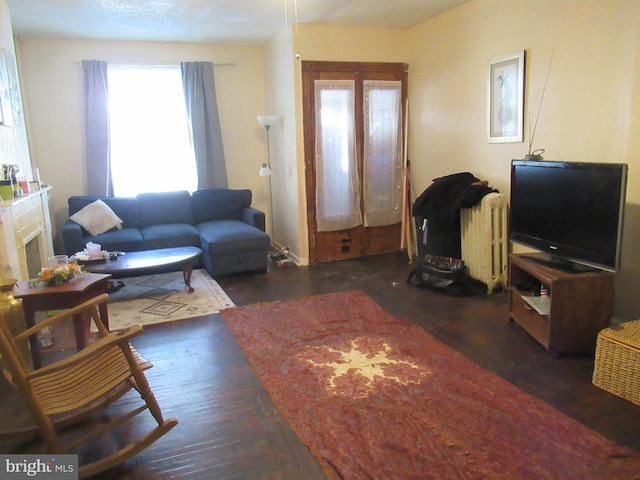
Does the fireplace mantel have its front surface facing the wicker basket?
yes

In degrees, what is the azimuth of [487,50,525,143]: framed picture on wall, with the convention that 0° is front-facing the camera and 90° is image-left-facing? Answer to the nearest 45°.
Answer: approximately 45°

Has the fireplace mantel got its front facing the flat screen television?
yes

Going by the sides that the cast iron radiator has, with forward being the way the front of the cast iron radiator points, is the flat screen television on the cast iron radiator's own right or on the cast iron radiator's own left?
on the cast iron radiator's own left

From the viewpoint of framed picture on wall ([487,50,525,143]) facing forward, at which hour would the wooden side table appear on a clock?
The wooden side table is roughly at 12 o'clock from the framed picture on wall.

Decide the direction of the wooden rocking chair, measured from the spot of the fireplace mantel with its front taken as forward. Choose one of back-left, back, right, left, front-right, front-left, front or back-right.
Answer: front-right

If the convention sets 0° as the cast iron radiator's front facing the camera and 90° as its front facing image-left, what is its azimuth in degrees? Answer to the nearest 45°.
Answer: approximately 45°

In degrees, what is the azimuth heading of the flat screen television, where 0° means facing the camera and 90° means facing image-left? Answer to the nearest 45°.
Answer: approximately 45°

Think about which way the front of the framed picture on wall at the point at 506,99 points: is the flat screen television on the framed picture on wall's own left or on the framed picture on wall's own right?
on the framed picture on wall's own left

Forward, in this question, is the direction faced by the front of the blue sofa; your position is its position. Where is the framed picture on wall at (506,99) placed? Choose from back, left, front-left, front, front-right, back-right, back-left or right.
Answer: front-left

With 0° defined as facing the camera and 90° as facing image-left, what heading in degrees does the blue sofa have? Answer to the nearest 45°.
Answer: approximately 0°
